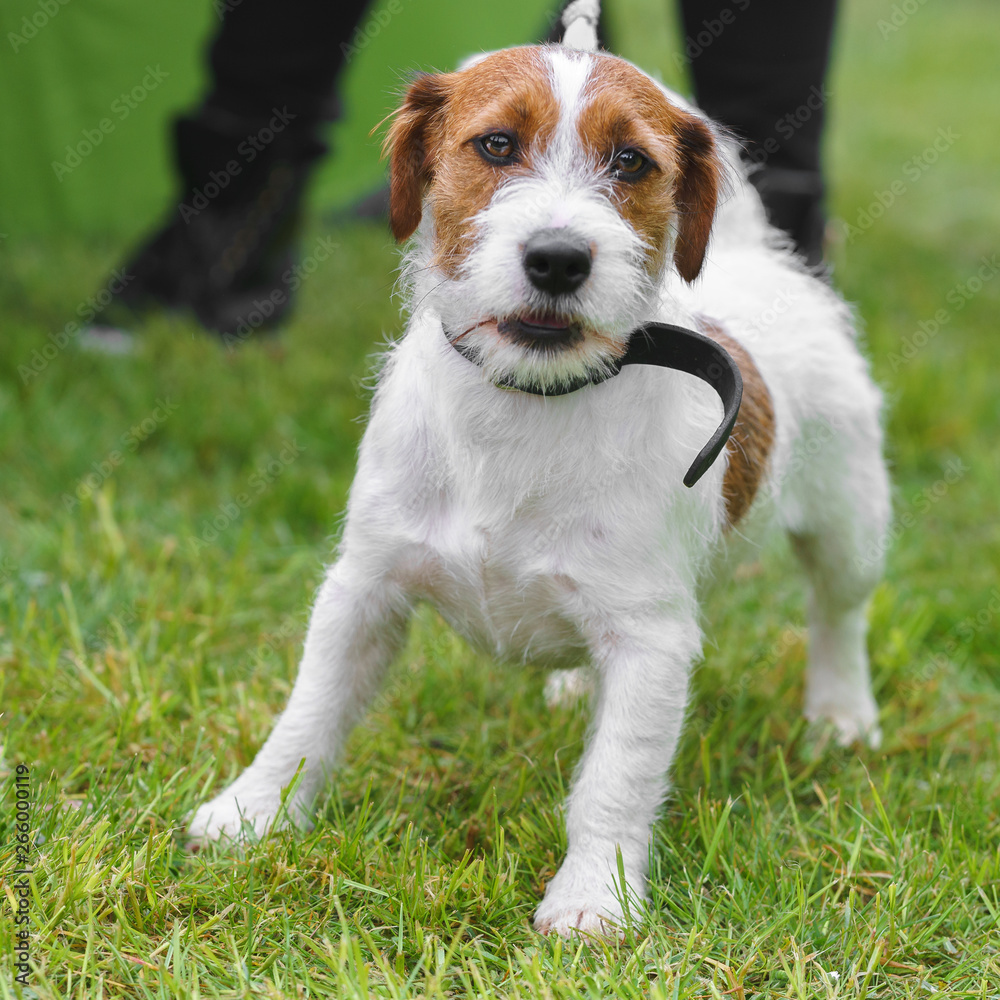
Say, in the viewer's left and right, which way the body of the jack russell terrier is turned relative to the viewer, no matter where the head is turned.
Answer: facing the viewer and to the left of the viewer
